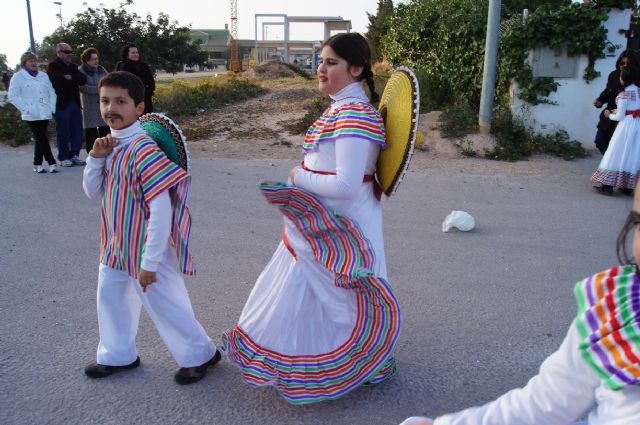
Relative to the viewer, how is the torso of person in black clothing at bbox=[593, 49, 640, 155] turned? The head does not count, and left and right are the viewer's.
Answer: facing the viewer and to the left of the viewer

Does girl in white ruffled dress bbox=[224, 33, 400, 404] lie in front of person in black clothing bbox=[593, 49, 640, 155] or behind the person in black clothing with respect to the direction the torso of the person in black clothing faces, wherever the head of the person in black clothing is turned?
in front

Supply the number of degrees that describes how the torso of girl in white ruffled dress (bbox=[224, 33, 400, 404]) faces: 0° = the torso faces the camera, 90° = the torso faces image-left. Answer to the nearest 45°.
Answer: approximately 90°

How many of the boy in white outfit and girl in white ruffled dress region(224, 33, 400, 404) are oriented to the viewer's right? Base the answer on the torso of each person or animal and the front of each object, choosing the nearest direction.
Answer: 0

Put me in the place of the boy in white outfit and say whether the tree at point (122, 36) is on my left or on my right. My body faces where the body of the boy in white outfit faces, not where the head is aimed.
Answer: on my right

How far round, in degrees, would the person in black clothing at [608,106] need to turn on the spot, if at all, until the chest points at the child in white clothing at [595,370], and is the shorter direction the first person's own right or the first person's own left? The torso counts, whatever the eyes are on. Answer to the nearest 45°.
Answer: approximately 45° to the first person's own left

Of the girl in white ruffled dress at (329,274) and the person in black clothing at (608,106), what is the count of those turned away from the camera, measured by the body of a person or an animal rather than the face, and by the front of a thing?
0

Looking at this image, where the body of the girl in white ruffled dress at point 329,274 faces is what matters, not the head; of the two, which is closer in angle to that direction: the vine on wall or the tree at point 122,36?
the tree

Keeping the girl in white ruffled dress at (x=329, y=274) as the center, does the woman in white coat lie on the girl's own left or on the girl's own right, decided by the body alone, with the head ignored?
on the girl's own right

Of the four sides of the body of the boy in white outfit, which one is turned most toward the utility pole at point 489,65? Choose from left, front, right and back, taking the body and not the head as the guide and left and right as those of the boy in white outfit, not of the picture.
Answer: back

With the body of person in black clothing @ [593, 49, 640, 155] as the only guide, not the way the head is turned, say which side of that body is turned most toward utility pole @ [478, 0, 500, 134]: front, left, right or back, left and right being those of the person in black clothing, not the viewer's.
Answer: right

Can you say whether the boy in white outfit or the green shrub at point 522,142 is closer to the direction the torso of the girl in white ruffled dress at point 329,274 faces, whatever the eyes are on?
the boy in white outfit

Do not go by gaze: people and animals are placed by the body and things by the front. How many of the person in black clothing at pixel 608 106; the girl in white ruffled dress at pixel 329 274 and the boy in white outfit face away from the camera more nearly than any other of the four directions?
0

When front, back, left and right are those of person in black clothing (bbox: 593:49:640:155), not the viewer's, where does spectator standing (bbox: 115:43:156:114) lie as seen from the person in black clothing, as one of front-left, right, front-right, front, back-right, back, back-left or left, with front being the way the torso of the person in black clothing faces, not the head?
front-right

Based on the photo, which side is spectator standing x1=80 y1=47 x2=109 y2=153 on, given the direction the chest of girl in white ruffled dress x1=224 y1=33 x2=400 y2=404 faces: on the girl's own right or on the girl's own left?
on the girl's own right

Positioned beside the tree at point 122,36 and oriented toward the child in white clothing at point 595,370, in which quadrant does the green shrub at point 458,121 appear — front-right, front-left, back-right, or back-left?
front-left

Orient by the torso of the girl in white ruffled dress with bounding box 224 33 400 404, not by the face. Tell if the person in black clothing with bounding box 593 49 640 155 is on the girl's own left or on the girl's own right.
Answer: on the girl's own right
